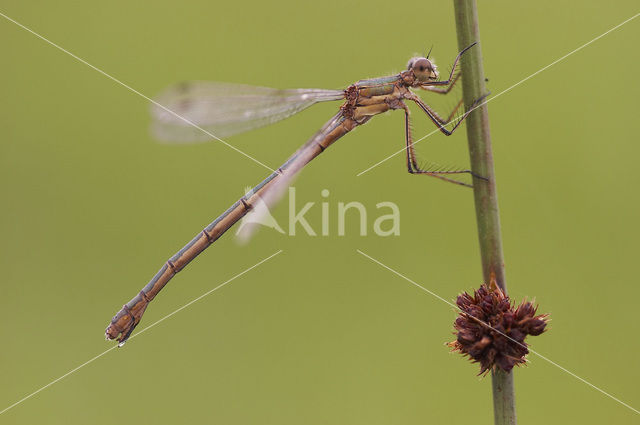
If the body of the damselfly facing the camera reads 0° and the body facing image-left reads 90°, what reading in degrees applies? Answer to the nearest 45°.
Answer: approximately 270°
